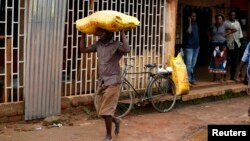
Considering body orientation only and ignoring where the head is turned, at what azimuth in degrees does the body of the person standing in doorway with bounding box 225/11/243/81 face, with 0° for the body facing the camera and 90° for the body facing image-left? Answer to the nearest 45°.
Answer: approximately 45°
